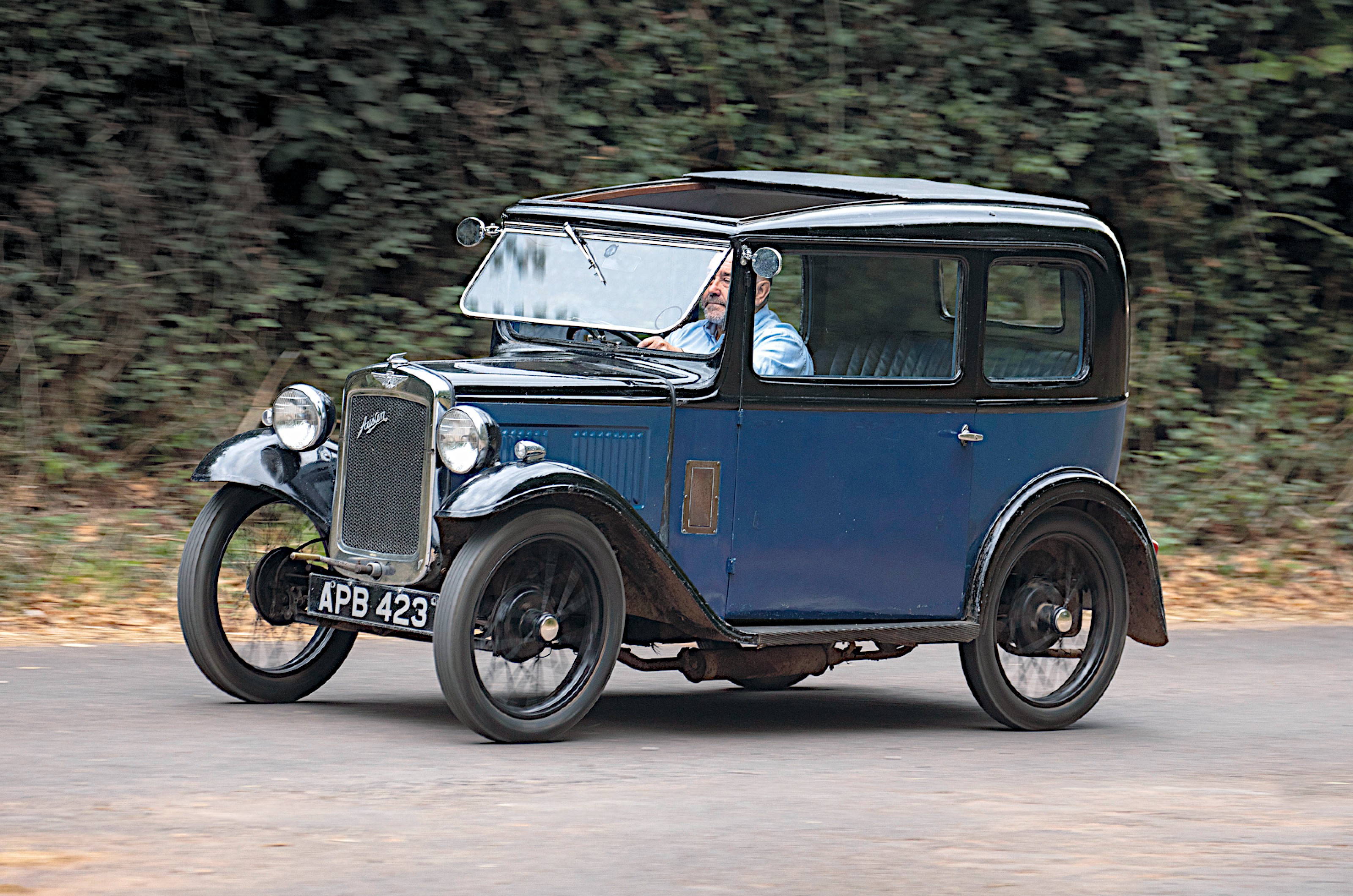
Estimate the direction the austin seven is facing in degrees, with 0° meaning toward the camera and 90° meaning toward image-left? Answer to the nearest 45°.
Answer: approximately 45°

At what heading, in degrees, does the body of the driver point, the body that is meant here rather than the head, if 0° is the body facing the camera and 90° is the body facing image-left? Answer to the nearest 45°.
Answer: approximately 45°

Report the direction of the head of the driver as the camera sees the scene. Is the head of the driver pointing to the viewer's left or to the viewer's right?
to the viewer's left
